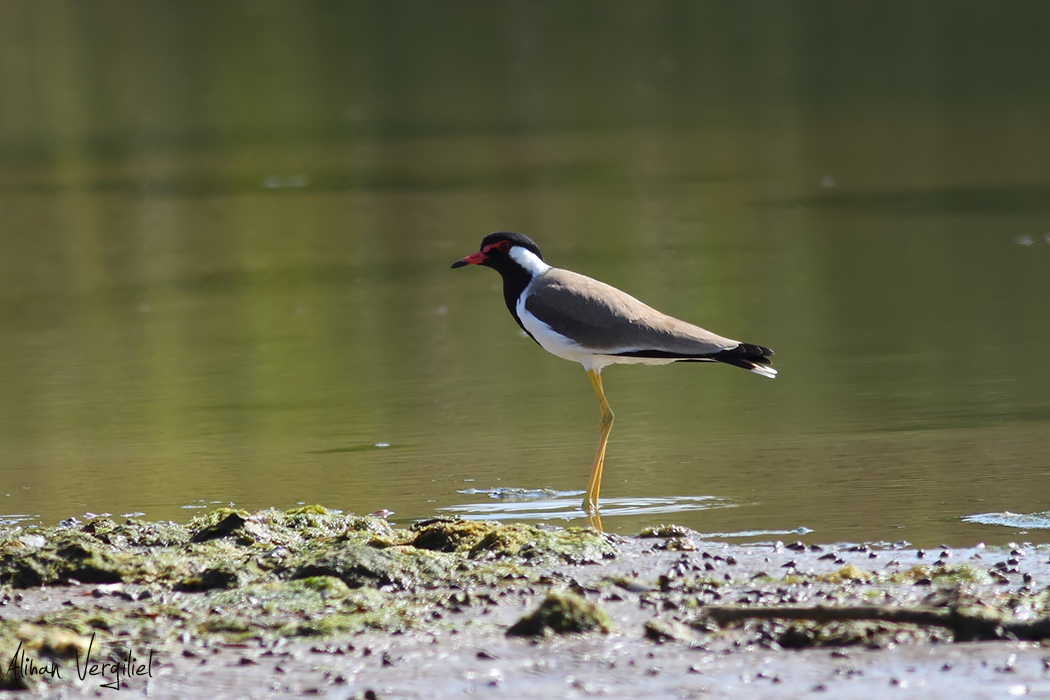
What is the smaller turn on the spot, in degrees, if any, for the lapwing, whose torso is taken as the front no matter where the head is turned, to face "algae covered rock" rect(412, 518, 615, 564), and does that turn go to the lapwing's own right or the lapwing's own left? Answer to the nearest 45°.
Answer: approximately 90° to the lapwing's own left

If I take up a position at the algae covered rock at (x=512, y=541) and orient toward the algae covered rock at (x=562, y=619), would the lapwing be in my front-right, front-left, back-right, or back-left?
back-left

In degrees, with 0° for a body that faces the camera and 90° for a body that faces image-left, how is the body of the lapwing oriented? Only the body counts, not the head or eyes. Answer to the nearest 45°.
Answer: approximately 90°

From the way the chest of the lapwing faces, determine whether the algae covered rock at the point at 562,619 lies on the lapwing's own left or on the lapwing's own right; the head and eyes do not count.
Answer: on the lapwing's own left

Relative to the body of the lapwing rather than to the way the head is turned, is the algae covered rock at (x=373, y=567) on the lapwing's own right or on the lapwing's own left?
on the lapwing's own left
